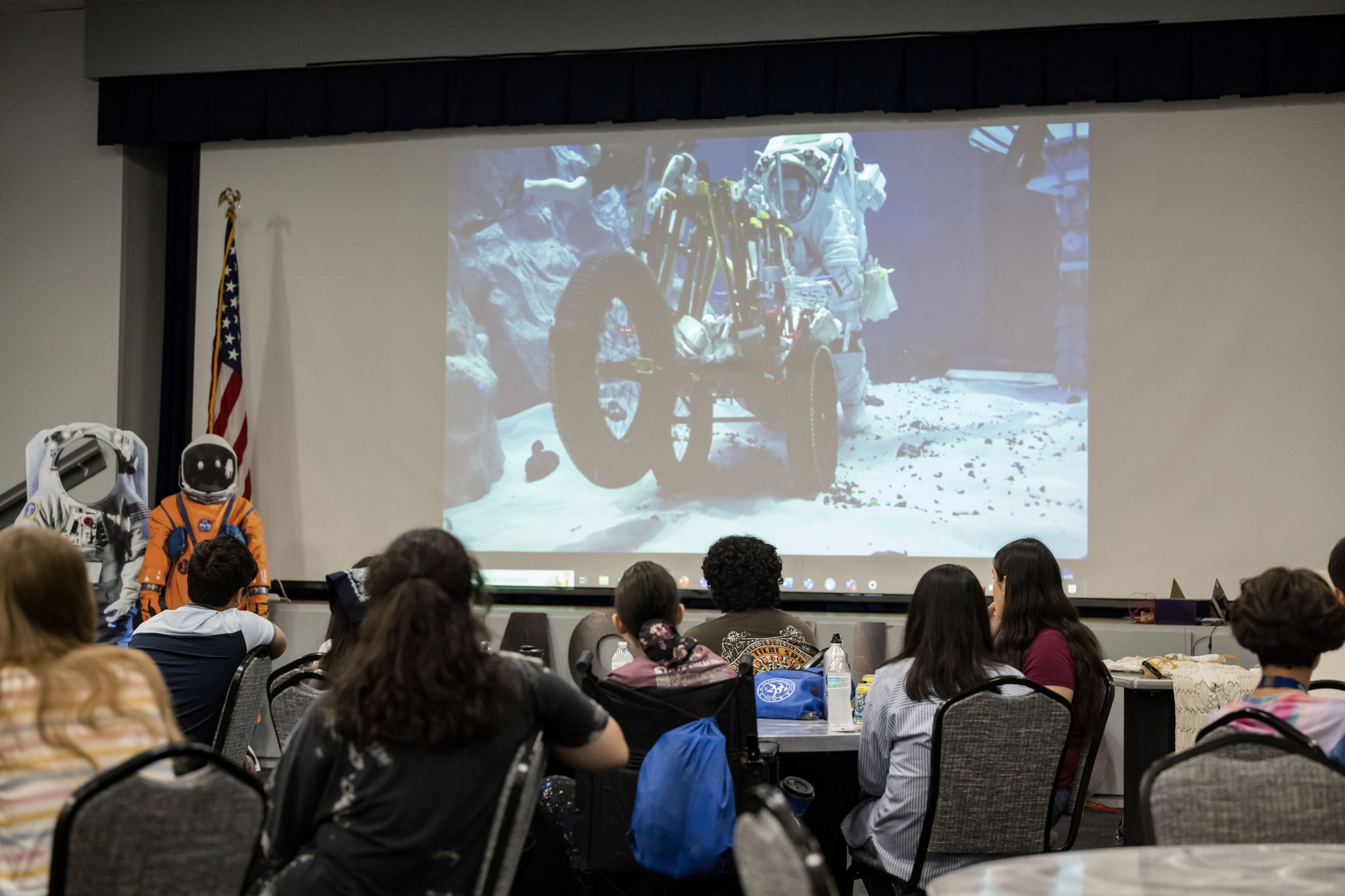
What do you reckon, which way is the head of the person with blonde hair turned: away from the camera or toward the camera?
away from the camera

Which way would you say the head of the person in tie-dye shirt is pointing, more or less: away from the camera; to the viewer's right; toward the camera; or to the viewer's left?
away from the camera

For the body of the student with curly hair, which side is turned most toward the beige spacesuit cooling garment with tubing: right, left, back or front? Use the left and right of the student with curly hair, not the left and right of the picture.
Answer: right

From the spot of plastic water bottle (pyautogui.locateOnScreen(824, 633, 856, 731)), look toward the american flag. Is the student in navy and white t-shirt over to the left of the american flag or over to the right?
left

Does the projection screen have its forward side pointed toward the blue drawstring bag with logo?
yes

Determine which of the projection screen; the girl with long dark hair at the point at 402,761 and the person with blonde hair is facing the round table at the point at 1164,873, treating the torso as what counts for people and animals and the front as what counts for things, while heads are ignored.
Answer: the projection screen

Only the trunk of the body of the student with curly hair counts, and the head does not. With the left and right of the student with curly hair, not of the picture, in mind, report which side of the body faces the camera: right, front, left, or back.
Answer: back

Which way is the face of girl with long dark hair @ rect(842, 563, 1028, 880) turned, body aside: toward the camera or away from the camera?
away from the camera

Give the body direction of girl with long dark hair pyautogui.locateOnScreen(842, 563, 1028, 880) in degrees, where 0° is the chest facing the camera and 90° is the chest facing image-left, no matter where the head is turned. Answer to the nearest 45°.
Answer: approximately 180°

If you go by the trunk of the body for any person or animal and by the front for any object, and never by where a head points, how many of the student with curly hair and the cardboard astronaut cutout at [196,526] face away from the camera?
1

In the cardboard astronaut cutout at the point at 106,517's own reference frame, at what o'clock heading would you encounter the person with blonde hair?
The person with blonde hair is roughly at 12 o'clock from the cardboard astronaut cutout.

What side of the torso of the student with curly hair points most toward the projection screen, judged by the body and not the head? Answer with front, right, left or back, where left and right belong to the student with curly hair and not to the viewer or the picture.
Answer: front
